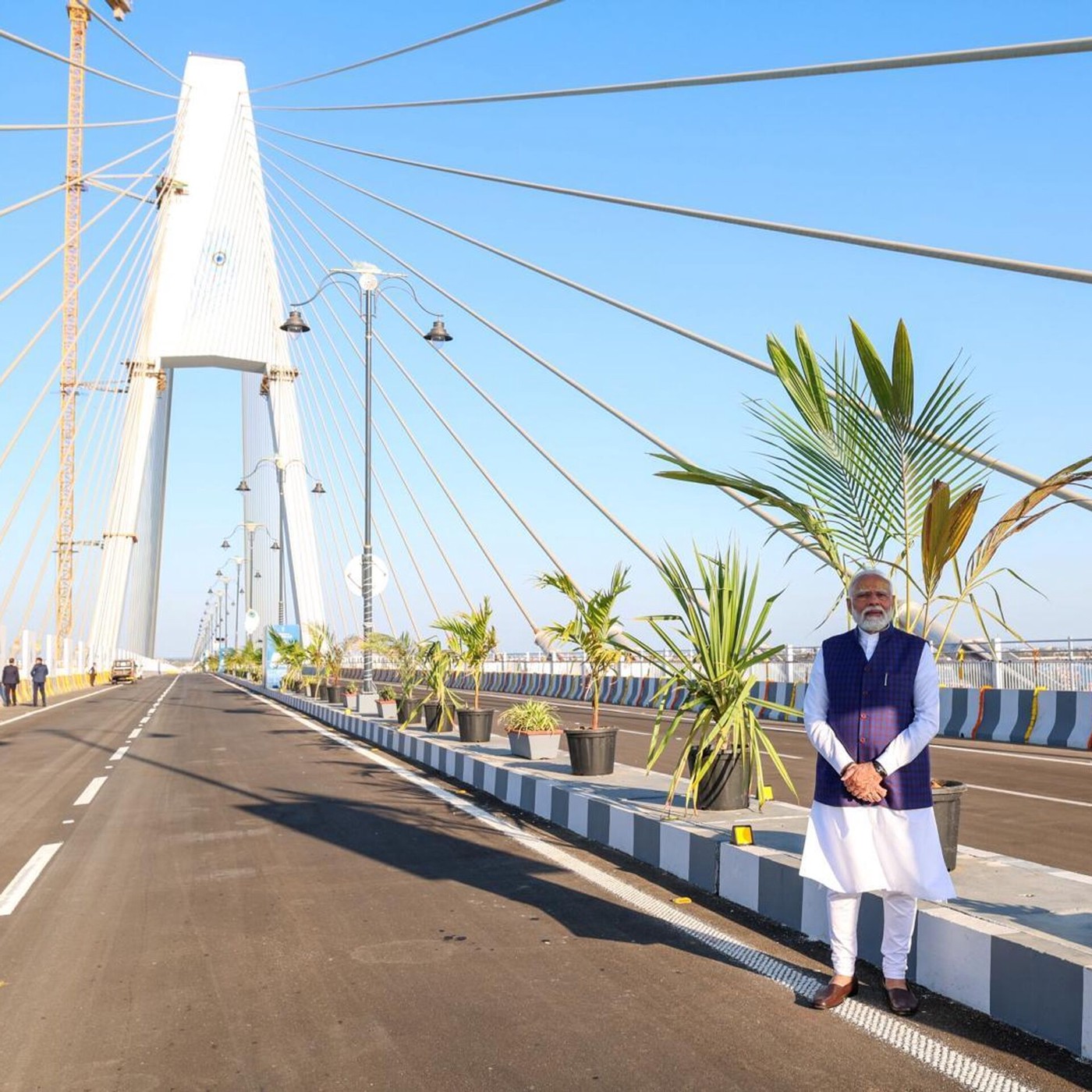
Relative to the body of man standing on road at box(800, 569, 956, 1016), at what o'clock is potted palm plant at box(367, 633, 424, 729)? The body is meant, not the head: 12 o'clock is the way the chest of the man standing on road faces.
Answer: The potted palm plant is roughly at 5 o'clock from the man standing on road.

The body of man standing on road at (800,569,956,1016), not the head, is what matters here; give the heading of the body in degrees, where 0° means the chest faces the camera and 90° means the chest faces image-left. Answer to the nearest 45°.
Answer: approximately 0°

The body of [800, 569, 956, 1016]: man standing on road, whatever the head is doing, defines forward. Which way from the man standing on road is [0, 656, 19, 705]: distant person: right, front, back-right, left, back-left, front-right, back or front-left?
back-right

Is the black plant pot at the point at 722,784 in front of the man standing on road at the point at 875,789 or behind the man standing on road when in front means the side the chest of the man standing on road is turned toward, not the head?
behind

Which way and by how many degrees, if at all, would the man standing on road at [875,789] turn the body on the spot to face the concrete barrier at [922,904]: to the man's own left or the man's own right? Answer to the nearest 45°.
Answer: approximately 180°

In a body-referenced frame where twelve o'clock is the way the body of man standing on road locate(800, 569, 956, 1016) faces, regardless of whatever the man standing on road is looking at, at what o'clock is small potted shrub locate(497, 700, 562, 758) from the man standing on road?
The small potted shrub is roughly at 5 o'clock from the man standing on road.

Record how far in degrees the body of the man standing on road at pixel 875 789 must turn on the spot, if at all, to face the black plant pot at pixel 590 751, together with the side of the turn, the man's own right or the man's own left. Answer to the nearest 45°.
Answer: approximately 135° to the man's own right

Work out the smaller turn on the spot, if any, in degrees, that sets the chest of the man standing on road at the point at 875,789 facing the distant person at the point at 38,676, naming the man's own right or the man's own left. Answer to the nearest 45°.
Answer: approximately 135° to the man's own right

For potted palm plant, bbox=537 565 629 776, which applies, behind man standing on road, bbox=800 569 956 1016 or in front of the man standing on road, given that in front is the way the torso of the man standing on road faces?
behind
